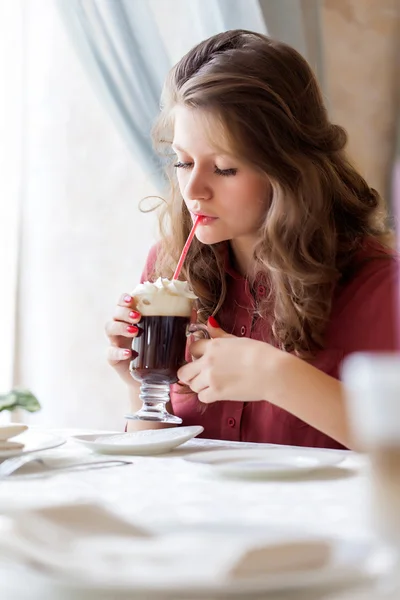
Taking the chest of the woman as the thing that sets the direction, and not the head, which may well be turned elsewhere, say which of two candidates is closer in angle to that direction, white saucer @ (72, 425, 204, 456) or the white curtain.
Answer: the white saucer

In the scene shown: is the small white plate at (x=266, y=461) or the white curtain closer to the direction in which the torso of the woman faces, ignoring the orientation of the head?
the small white plate

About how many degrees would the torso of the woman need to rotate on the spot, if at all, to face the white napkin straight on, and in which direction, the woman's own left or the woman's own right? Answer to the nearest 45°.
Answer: approximately 45° to the woman's own left

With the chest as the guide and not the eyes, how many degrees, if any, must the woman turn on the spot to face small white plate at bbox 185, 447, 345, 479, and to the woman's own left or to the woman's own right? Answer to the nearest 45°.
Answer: approximately 45° to the woman's own left

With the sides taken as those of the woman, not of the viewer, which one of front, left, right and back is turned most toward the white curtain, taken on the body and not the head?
right

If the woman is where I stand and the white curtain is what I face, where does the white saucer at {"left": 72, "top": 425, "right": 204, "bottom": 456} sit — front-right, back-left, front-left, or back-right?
back-left

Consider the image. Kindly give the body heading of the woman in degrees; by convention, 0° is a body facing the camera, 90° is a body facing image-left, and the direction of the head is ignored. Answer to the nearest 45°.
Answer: approximately 45°

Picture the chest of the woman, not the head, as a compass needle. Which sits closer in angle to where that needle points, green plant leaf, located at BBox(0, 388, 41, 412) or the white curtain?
the green plant leaf
